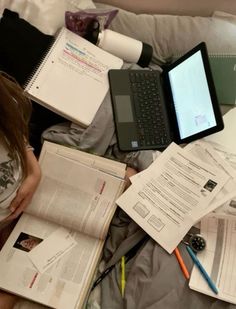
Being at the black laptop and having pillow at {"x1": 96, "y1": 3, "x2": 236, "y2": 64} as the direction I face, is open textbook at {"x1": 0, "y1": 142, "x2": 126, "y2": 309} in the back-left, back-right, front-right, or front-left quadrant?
back-left

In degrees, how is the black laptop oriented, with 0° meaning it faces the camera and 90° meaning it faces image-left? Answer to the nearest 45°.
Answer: approximately 90°
